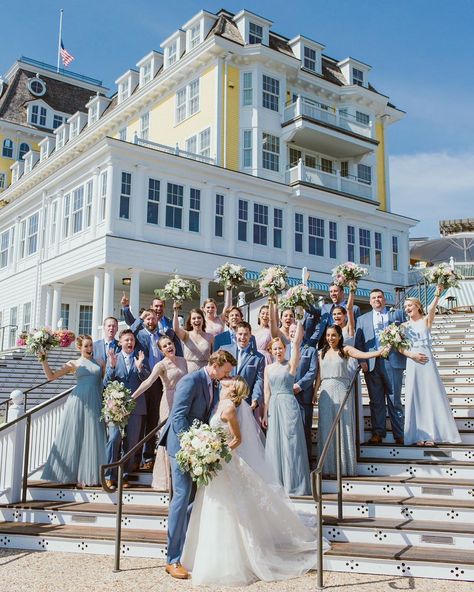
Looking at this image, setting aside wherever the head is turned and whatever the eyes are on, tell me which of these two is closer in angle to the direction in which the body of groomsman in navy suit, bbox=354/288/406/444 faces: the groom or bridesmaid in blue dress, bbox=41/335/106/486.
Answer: the groom

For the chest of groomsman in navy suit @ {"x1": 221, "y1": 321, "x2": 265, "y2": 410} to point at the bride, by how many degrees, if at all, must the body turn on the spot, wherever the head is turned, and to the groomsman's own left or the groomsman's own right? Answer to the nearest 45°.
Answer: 0° — they already face them

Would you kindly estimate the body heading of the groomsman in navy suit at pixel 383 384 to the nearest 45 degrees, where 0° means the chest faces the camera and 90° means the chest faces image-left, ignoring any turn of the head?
approximately 0°

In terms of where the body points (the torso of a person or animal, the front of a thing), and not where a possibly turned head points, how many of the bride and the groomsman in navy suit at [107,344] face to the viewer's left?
1

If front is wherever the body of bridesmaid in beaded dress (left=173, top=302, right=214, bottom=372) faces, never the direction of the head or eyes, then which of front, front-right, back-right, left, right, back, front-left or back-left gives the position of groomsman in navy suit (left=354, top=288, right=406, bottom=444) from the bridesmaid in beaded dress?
left

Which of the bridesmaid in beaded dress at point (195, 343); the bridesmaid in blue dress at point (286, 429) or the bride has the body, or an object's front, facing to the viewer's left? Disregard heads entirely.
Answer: the bride

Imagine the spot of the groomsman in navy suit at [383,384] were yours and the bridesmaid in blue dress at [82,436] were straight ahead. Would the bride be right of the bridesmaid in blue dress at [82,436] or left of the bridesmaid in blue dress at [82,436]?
left

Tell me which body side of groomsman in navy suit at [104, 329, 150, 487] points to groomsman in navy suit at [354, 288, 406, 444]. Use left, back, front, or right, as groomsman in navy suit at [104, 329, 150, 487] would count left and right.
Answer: left

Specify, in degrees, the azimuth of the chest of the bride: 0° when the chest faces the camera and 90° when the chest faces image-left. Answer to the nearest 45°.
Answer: approximately 90°
